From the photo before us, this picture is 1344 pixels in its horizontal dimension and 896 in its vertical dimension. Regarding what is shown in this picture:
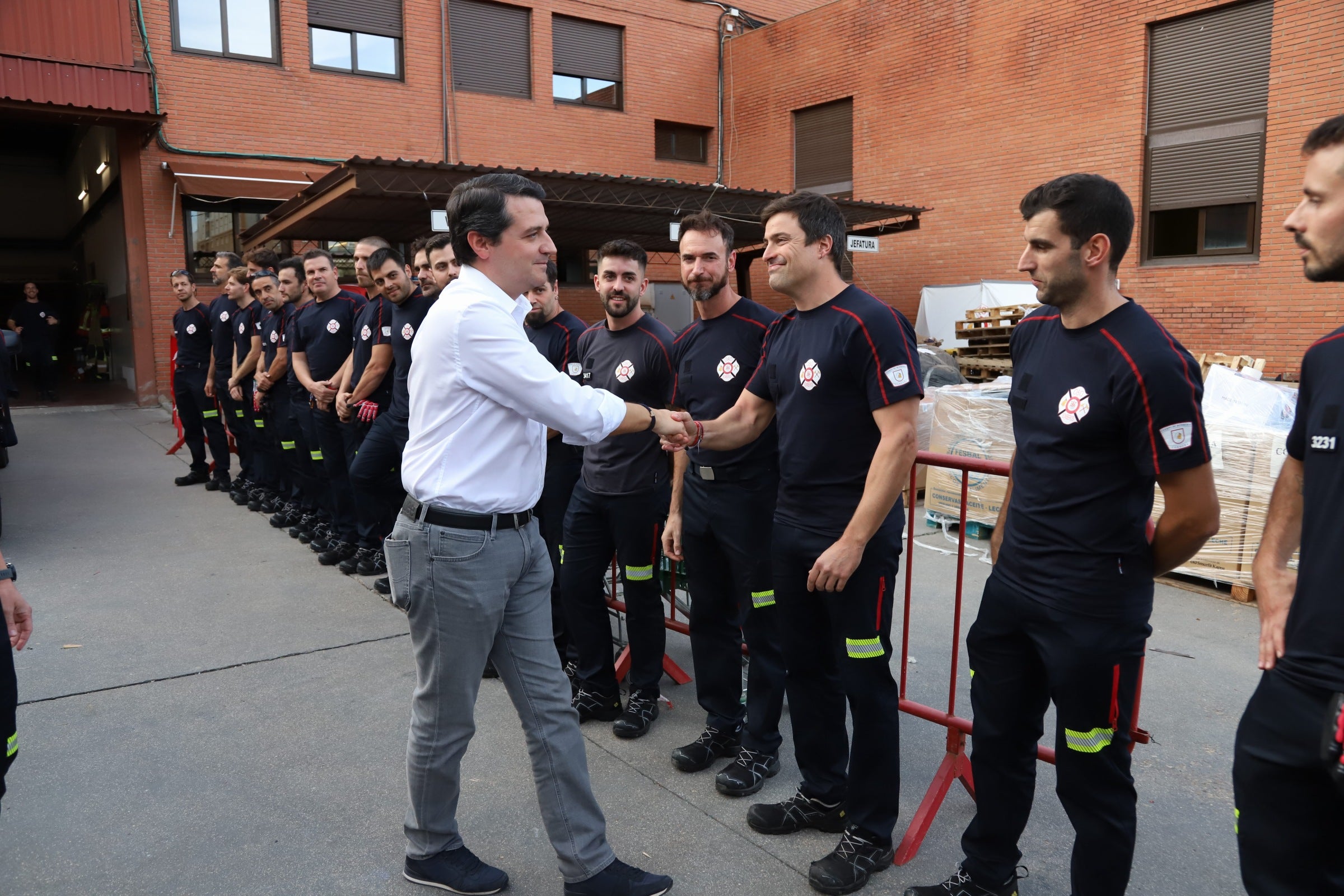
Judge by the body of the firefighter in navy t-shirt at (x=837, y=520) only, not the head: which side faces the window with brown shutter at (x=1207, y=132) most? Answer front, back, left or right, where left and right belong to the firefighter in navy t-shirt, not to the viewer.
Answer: back

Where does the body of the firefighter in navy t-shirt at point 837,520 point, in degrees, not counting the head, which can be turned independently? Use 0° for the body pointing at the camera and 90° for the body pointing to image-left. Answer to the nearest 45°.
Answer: approximately 45°

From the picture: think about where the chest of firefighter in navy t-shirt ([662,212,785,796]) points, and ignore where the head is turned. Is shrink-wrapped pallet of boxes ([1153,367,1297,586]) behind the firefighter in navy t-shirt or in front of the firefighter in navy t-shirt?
behind

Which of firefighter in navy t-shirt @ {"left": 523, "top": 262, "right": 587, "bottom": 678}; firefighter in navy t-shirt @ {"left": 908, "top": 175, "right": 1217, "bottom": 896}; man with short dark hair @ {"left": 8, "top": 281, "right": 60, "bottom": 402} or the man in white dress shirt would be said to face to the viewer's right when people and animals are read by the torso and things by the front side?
the man in white dress shirt

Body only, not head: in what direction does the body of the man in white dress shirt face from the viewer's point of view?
to the viewer's right

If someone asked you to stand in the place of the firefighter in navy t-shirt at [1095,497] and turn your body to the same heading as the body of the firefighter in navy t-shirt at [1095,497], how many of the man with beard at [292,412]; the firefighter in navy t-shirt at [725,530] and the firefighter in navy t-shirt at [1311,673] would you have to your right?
2
